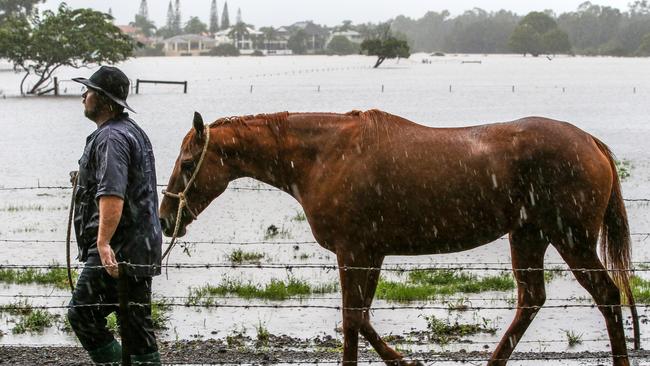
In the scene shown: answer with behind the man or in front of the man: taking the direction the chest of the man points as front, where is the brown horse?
behind

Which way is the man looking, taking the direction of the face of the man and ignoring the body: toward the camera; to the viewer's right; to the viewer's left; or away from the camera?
to the viewer's left

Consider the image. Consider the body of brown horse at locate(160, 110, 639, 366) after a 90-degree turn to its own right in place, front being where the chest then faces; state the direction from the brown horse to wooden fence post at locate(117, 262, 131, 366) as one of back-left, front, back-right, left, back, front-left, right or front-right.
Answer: back-left

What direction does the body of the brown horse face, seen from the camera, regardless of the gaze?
to the viewer's left

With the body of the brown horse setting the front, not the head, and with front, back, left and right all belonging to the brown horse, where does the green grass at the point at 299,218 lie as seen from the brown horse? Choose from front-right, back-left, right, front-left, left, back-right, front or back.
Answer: right

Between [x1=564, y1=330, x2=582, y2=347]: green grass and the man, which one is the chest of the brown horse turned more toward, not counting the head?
the man

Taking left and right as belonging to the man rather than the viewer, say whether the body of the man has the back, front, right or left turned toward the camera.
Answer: left

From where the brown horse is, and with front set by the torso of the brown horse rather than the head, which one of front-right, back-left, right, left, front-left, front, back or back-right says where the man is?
front-left
